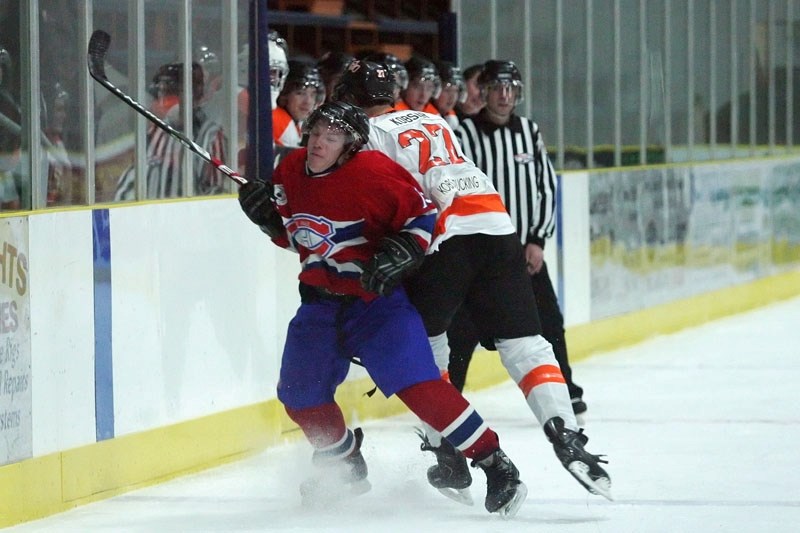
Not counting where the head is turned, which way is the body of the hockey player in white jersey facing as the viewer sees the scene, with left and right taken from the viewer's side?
facing away from the viewer and to the left of the viewer

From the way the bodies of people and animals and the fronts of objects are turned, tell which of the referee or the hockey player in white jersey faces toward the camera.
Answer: the referee

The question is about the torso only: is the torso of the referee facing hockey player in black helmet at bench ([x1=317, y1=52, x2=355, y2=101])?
no

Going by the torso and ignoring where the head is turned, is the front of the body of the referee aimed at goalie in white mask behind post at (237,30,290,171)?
no

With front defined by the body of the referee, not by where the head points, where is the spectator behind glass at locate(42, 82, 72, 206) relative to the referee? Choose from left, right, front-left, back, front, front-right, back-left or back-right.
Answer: front-right

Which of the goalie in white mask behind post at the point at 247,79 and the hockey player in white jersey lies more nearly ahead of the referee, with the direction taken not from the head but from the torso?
the hockey player in white jersey

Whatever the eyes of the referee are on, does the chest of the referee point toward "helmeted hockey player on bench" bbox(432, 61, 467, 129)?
no

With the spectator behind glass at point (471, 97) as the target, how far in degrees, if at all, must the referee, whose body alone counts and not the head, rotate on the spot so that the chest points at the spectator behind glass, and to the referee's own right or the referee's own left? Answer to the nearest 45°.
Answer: approximately 180°

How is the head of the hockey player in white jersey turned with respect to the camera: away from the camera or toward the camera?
away from the camera

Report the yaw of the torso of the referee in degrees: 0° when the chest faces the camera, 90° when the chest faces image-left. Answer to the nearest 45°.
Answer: approximately 0°

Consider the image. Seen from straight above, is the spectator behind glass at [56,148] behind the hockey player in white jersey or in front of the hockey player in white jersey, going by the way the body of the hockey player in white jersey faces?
in front

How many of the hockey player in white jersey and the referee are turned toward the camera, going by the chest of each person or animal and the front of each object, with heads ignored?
1

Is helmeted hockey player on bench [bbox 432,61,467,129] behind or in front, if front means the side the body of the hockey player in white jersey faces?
in front
